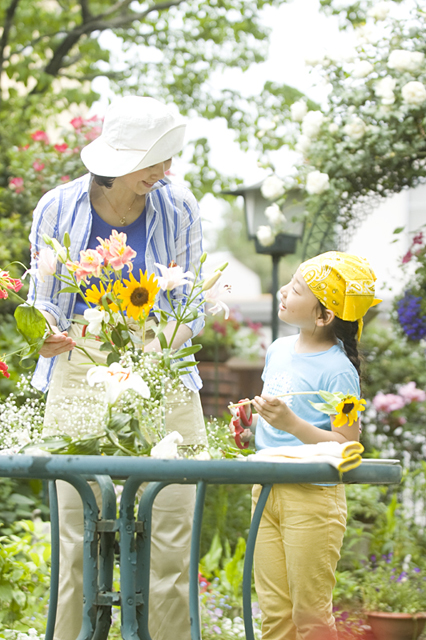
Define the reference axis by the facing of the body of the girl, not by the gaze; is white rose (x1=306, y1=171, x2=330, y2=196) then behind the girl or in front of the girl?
behind

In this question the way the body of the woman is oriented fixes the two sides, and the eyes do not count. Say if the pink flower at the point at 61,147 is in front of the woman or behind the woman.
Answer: behind

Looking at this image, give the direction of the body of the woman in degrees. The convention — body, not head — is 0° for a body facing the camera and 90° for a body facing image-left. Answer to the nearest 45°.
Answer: approximately 0°

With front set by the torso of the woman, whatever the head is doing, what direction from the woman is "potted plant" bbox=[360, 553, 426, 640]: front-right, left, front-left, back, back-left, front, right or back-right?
back-left

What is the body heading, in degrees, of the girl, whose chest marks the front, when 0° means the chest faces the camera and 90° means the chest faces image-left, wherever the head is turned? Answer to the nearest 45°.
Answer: approximately 45°

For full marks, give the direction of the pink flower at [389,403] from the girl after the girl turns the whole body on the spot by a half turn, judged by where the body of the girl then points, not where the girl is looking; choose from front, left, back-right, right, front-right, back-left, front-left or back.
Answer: front-left

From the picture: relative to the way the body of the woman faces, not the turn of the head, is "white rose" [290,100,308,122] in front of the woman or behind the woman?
behind

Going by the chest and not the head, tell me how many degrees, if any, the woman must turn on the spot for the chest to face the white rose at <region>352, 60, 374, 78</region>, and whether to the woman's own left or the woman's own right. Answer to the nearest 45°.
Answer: approximately 135° to the woman's own left

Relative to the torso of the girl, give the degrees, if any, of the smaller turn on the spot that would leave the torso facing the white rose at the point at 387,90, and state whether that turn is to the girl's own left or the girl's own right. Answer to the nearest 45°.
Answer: approximately 135° to the girl's own right

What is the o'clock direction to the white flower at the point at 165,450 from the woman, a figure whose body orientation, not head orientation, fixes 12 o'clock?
The white flower is roughly at 12 o'clock from the woman.
